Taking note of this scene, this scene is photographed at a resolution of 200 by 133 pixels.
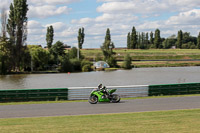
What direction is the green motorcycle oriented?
to the viewer's left

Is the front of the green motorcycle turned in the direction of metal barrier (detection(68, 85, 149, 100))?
no

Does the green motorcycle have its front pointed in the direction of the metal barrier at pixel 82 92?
no

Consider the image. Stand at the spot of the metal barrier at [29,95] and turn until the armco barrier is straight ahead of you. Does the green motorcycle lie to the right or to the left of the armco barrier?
right
